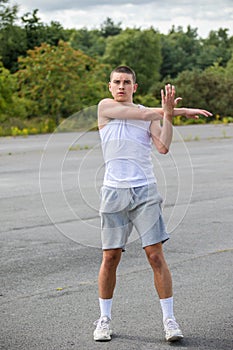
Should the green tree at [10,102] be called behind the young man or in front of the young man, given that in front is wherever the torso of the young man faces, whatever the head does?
behind

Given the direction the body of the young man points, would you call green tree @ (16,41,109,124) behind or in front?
behind

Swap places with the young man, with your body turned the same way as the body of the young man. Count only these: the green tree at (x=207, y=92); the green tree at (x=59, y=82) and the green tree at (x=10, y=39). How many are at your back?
3

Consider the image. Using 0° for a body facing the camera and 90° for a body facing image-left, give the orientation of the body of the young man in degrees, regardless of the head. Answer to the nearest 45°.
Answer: approximately 0°

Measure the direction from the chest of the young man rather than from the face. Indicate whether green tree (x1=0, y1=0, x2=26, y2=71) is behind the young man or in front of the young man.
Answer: behind

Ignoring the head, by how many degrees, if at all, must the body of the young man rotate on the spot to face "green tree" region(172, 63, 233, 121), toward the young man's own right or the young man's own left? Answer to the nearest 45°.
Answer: approximately 180°
